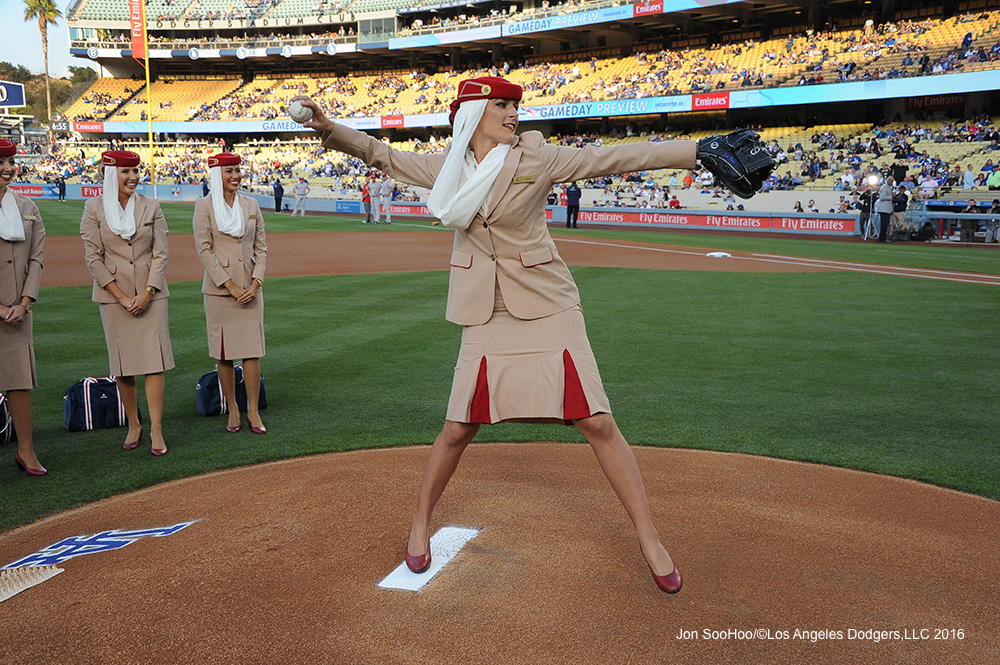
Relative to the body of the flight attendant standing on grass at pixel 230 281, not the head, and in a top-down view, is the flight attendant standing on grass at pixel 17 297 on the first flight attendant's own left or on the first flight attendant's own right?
on the first flight attendant's own right

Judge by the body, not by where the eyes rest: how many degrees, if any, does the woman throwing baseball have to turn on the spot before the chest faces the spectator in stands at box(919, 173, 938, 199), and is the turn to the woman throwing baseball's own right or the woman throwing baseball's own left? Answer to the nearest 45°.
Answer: approximately 135° to the woman throwing baseball's own left

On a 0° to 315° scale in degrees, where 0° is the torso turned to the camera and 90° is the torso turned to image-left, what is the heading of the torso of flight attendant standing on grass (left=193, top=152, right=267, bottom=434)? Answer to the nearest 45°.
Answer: approximately 315°

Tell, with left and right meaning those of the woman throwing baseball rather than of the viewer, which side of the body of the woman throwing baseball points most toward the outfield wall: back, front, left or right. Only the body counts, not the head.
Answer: back

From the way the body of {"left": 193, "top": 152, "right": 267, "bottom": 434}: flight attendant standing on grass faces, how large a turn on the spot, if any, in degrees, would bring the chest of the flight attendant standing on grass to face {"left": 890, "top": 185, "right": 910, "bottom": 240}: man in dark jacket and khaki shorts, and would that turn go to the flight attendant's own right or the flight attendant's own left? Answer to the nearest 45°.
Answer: approximately 90° to the flight attendant's own left

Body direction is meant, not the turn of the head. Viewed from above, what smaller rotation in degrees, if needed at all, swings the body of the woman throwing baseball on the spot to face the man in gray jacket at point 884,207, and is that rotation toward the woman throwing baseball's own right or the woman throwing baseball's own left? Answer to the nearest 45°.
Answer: approximately 135° to the woman throwing baseball's own left

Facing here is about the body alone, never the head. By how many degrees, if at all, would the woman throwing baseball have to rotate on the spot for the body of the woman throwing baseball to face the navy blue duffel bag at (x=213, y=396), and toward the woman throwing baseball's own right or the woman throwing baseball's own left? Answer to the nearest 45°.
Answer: approximately 135° to the woman throwing baseball's own right

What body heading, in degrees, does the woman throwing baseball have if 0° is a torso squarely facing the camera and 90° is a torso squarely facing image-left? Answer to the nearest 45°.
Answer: approximately 0°

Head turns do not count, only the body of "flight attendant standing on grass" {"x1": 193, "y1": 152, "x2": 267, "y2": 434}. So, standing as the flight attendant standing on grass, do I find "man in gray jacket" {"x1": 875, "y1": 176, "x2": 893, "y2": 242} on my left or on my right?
on my left

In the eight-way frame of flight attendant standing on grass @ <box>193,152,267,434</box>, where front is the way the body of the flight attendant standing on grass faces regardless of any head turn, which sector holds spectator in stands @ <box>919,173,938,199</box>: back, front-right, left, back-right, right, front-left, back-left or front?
left

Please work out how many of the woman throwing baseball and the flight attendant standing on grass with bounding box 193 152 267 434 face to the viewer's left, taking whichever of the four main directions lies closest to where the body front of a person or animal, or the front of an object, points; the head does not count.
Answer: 0
